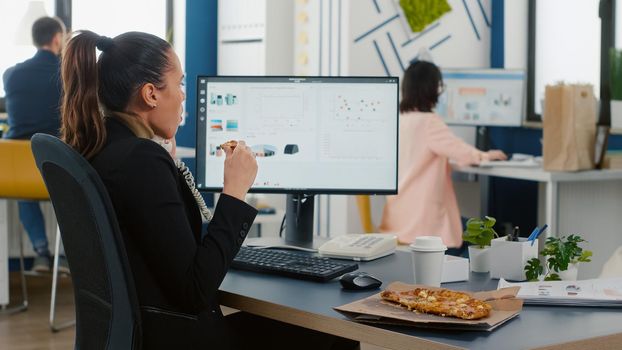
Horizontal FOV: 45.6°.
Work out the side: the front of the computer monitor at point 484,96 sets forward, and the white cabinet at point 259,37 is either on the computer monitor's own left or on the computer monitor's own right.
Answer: on the computer monitor's own right

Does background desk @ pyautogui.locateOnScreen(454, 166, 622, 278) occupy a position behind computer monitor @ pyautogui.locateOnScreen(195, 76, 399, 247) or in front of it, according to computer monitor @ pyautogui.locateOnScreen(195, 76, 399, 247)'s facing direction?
behind

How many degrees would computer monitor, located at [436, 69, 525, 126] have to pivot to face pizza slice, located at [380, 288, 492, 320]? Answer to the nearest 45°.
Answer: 0° — it already faces it

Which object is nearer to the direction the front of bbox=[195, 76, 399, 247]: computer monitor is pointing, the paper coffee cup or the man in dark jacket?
the paper coffee cup

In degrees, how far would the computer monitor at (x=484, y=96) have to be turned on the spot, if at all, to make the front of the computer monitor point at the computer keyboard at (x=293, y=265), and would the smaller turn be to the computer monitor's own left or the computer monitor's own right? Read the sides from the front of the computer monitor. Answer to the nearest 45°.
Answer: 0° — it already faces it

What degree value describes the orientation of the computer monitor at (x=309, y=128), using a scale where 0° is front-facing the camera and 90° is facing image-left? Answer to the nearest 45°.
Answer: approximately 0°
